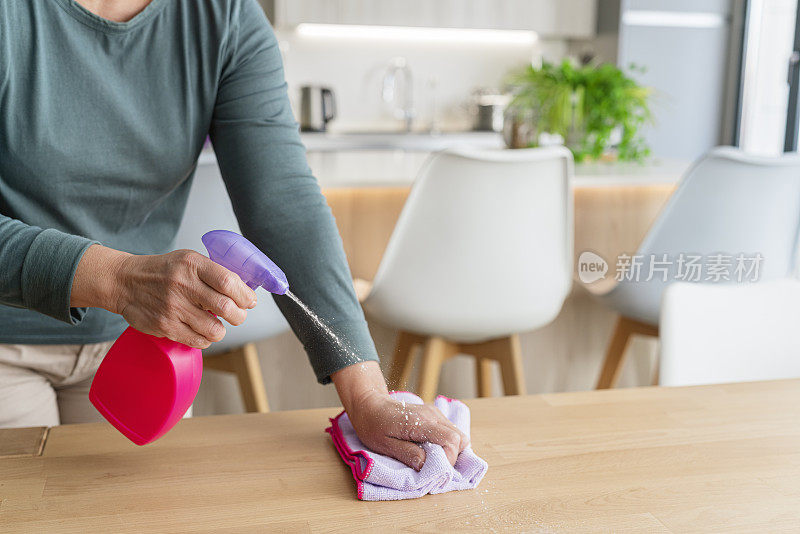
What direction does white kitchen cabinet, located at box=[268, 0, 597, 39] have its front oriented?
toward the camera

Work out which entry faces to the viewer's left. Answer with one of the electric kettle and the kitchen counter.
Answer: the electric kettle

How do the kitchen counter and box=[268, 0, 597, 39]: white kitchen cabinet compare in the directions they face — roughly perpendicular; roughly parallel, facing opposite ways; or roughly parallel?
roughly parallel

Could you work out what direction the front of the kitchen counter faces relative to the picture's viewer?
facing the viewer

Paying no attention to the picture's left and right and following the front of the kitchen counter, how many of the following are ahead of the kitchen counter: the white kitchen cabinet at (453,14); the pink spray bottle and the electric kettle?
1

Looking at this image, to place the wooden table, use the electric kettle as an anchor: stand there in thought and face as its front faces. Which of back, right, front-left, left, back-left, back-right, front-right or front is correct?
left

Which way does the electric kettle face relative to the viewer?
to the viewer's left

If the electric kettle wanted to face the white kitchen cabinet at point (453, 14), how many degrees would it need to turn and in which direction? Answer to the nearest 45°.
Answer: approximately 180°

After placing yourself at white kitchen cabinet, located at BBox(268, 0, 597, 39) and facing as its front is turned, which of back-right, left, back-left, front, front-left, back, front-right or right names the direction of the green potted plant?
front
